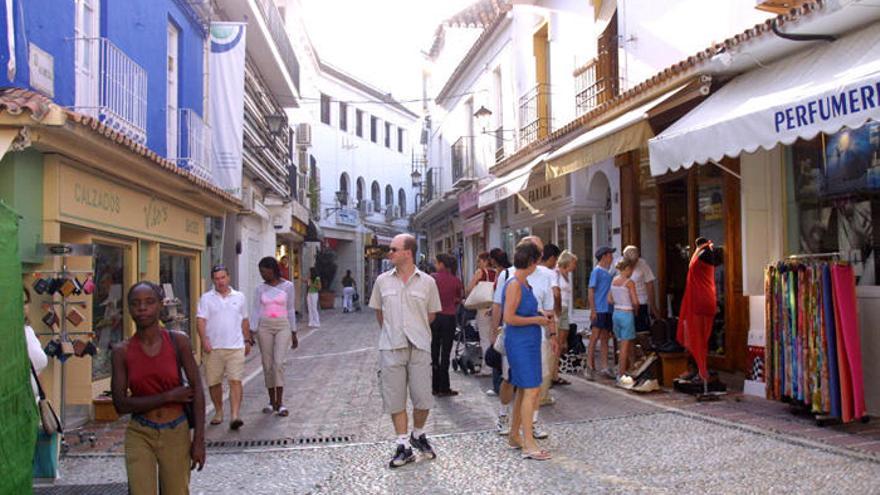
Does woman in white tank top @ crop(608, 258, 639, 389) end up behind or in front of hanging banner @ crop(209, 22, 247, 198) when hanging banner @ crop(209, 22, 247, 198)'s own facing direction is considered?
in front

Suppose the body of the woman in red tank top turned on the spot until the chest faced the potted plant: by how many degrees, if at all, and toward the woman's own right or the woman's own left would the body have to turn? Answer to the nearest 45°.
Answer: approximately 180°

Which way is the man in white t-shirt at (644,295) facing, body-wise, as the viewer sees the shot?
to the viewer's left

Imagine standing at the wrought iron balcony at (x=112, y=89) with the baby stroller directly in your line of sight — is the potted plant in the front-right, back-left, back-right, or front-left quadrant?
front-left

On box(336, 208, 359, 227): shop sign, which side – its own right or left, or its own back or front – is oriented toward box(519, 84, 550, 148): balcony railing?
front

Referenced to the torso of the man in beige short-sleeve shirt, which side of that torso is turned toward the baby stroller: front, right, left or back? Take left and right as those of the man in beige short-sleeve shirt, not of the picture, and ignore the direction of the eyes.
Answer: back

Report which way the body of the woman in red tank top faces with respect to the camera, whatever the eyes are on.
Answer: toward the camera

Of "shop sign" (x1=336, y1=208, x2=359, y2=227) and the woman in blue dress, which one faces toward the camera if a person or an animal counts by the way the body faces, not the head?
the shop sign

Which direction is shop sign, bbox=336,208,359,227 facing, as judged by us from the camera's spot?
facing the viewer

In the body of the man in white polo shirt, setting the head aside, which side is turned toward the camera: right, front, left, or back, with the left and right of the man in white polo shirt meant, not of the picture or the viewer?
front

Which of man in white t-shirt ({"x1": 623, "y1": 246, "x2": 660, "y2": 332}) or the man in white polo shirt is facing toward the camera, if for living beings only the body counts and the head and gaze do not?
the man in white polo shirt

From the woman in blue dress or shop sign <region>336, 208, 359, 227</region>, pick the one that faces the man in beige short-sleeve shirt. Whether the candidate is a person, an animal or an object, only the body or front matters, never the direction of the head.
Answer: the shop sign

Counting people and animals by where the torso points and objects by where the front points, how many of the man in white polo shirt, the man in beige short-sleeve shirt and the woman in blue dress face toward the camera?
2

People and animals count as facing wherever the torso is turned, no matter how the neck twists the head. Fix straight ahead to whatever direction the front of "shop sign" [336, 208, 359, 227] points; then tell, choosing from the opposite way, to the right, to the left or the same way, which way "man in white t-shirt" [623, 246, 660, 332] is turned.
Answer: to the right

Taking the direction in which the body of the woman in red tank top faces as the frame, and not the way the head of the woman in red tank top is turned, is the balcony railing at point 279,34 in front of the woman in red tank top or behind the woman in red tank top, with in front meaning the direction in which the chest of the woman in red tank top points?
behind

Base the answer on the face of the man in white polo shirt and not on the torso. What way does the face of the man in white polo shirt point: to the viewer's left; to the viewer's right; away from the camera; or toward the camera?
toward the camera

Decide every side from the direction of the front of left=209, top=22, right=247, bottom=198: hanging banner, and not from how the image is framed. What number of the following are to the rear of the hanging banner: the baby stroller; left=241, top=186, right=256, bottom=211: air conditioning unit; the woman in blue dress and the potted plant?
2
